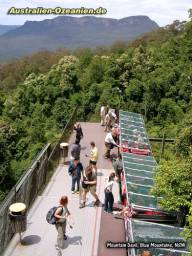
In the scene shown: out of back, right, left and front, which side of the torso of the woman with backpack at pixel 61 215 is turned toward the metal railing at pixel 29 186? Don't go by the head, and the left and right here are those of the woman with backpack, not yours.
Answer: left

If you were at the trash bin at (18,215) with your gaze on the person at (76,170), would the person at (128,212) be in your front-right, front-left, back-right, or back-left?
front-right

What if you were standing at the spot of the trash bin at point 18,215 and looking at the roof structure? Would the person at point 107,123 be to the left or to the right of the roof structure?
left

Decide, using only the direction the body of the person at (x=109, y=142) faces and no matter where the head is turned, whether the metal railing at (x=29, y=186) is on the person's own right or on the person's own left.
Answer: on the person's own right

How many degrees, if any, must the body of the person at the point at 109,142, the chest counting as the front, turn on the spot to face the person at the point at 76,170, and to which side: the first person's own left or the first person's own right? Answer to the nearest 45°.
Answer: approximately 90° to the first person's own right
